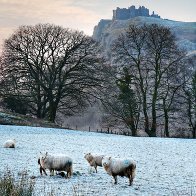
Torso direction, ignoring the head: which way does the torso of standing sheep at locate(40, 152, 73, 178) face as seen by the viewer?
to the viewer's left

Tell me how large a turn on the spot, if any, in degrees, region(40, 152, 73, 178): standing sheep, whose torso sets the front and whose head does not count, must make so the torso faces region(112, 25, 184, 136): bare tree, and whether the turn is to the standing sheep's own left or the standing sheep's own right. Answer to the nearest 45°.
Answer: approximately 90° to the standing sheep's own right

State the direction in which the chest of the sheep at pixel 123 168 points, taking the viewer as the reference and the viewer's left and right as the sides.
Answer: facing to the left of the viewer

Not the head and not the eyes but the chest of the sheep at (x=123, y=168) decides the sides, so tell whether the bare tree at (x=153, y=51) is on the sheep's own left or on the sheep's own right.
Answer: on the sheep's own right

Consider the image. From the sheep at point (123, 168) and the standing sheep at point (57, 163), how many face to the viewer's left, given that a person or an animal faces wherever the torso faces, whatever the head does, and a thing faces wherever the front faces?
2
